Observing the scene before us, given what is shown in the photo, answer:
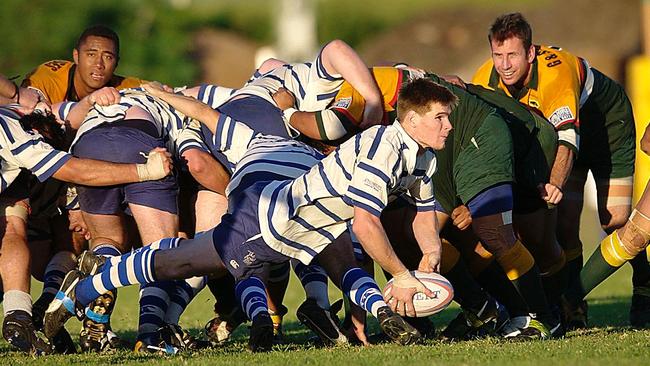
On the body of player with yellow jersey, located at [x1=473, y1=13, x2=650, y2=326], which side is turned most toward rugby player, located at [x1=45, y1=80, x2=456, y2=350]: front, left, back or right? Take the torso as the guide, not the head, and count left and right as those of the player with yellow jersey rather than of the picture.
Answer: front

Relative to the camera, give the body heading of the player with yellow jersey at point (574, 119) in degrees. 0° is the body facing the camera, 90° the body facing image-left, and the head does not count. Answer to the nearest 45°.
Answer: approximately 45°

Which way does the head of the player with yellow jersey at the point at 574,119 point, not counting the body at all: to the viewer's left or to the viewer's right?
to the viewer's left

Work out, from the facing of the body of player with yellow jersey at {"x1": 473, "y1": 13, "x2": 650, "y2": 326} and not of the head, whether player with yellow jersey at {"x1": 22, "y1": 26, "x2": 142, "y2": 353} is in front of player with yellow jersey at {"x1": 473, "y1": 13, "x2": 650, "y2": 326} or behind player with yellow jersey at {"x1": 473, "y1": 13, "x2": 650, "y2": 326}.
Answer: in front
